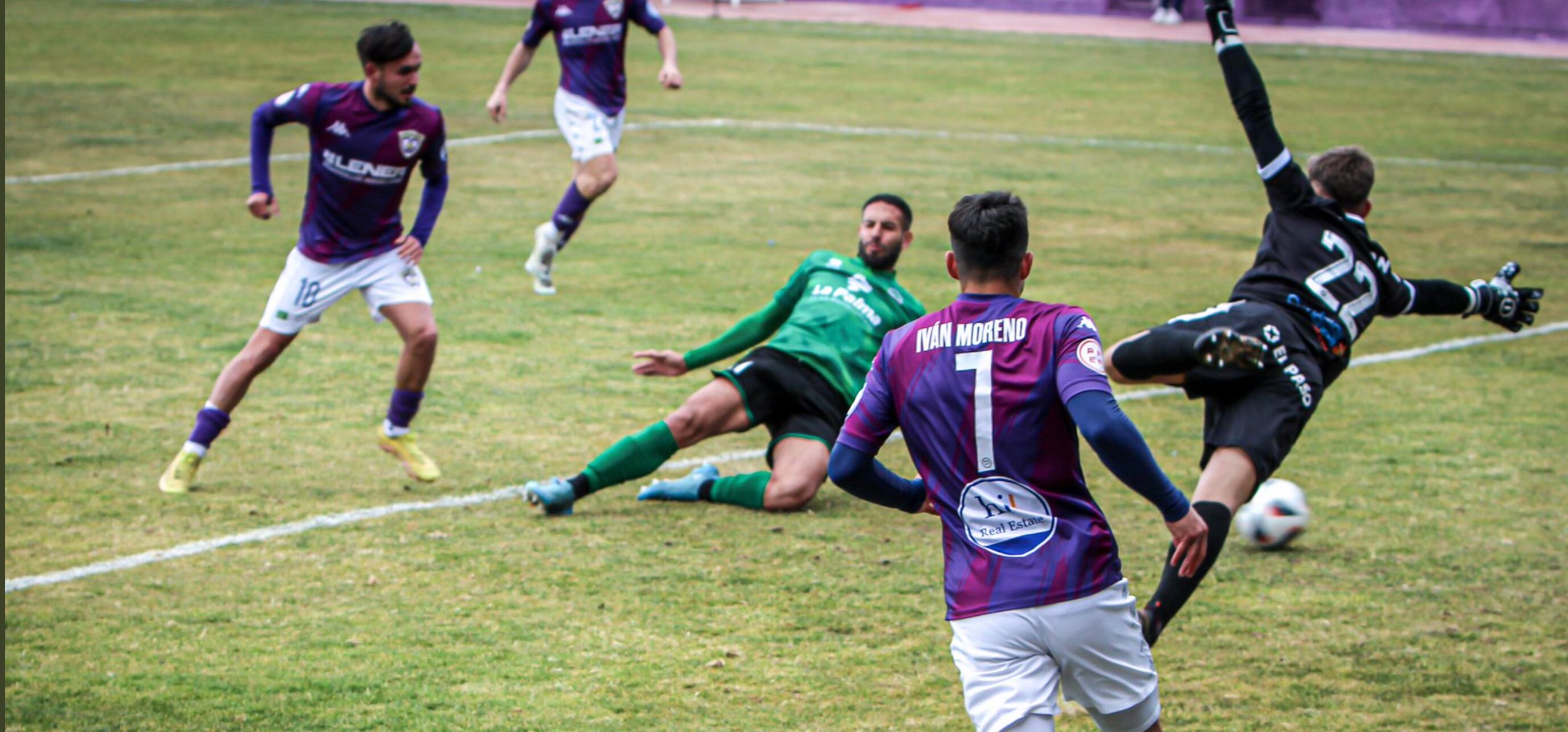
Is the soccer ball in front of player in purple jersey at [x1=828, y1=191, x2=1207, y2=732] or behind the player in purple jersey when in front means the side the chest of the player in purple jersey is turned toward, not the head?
in front

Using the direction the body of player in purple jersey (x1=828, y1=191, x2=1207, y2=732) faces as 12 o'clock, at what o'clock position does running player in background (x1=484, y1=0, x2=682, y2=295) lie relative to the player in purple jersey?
The running player in background is roughly at 11 o'clock from the player in purple jersey.

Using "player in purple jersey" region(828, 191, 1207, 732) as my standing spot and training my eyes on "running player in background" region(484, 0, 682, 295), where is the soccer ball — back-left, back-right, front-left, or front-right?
front-right

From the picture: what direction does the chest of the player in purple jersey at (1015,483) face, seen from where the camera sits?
away from the camera

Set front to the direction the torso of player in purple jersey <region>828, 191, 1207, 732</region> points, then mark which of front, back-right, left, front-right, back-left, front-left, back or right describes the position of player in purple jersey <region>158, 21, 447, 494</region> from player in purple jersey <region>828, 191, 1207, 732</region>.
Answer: front-left

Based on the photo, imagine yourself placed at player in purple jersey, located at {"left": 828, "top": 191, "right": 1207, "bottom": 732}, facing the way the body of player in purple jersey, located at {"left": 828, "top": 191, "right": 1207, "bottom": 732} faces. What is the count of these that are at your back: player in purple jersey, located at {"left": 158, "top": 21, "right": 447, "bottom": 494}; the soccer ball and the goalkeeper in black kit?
0

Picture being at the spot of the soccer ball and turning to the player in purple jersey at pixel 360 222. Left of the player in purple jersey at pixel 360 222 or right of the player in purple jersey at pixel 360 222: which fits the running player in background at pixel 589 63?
right

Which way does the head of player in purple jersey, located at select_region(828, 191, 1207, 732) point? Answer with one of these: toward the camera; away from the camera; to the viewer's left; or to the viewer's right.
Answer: away from the camera

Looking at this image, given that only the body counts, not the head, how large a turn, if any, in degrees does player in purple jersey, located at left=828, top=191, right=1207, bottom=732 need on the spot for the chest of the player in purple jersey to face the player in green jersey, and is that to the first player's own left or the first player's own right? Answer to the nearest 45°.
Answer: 0° — they already face them

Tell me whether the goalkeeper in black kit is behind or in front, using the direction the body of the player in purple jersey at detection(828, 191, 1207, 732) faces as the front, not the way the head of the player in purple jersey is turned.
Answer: in front

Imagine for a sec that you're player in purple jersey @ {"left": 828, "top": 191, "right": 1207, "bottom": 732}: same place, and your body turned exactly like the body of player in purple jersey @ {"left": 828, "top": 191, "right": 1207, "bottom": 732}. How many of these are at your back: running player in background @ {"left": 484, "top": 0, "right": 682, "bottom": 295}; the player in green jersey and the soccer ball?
0

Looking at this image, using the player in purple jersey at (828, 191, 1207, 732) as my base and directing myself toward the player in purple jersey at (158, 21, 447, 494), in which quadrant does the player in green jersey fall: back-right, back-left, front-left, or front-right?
front-right

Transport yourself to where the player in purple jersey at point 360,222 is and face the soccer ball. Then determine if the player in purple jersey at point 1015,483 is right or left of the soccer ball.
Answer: right

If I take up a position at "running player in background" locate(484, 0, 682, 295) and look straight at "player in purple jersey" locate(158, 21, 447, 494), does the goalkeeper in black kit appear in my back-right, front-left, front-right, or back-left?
front-left
